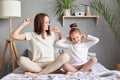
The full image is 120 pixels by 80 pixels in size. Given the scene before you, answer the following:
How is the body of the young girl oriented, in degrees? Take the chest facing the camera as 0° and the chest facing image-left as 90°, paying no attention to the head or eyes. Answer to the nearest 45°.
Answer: approximately 0°
